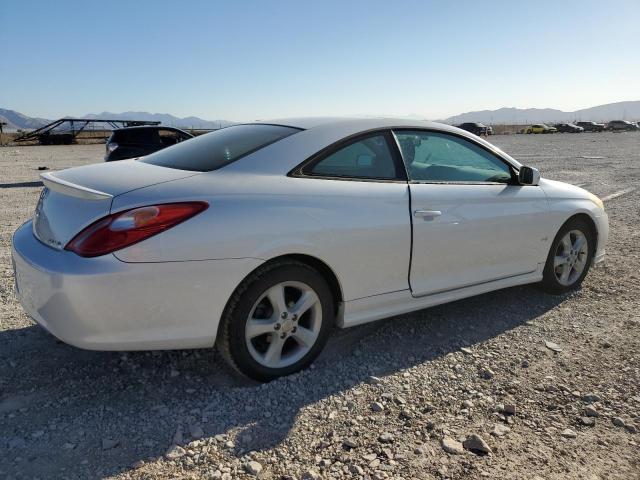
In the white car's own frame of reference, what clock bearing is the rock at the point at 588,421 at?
The rock is roughly at 2 o'clock from the white car.

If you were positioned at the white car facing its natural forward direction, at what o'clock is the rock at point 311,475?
The rock is roughly at 4 o'clock from the white car.

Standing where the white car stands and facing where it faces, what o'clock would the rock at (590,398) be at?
The rock is roughly at 2 o'clock from the white car.

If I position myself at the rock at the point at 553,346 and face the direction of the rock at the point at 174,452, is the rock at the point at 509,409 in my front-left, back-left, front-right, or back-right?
front-left

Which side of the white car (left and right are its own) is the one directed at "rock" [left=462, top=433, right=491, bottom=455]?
right

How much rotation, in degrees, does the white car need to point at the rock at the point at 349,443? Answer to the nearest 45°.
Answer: approximately 90° to its right

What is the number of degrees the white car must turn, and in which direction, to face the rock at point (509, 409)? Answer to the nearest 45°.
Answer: approximately 45° to its right

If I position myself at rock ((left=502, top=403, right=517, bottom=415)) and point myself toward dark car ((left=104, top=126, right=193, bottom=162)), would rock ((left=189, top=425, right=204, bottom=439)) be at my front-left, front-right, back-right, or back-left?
front-left

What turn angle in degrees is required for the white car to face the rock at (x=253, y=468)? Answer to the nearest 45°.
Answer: approximately 135° to its right

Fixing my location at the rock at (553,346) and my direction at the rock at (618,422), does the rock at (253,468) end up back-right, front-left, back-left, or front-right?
front-right

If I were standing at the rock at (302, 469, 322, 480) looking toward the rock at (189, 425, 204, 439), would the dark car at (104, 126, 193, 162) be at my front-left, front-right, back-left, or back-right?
front-right

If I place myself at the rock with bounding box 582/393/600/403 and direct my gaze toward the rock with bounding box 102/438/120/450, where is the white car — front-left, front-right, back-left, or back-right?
front-right

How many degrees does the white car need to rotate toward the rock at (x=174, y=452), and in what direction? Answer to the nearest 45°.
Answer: approximately 180°

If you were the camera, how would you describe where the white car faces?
facing away from the viewer and to the right of the viewer

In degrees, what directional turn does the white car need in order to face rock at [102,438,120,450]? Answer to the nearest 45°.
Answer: approximately 180°

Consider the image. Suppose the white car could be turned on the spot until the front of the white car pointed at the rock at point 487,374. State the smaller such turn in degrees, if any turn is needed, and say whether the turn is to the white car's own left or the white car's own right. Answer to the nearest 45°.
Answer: approximately 45° to the white car's own right

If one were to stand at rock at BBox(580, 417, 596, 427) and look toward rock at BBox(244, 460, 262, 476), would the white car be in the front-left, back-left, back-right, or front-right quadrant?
front-right

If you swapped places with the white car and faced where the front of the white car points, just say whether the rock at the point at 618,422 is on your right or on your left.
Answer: on your right
